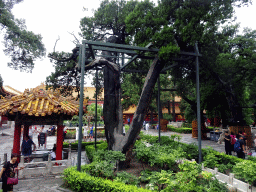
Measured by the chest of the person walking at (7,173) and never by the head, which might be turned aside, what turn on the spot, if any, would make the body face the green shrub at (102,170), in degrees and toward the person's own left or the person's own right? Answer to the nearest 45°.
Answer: approximately 45° to the person's own left

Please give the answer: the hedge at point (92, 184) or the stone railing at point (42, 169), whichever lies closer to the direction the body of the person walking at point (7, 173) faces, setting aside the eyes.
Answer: the hedge

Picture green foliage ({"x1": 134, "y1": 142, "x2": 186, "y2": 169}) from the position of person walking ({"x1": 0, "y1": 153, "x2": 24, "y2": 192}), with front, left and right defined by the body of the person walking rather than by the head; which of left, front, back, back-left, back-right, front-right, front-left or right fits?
front-left

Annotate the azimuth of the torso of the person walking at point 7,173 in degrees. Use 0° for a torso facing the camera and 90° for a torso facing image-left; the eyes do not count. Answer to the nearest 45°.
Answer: approximately 315°
